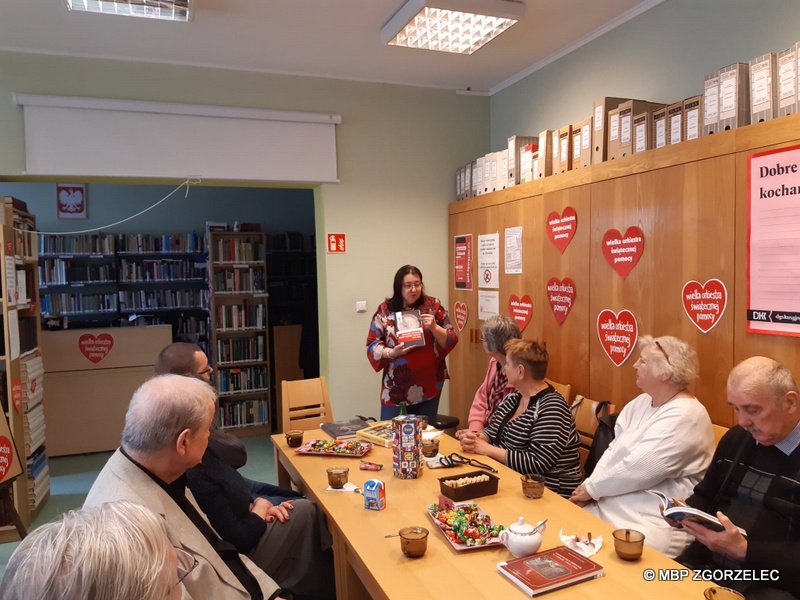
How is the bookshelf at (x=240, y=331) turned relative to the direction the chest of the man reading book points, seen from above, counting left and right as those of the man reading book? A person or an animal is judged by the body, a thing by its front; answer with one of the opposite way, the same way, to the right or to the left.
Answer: to the left

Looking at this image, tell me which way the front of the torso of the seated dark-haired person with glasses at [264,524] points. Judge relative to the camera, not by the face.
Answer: to the viewer's right

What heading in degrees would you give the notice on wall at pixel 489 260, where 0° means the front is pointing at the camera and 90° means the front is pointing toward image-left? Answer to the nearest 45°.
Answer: approximately 45°

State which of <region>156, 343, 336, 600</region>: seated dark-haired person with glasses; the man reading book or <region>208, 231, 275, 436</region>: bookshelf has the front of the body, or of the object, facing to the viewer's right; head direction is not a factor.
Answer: the seated dark-haired person with glasses

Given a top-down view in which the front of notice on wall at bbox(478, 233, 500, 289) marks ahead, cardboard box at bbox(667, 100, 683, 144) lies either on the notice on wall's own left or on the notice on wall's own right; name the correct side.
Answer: on the notice on wall's own left

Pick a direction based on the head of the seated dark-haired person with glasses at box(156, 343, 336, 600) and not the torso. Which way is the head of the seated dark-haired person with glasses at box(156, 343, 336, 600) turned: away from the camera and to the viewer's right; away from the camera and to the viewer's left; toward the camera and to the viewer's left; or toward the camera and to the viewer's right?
away from the camera and to the viewer's right

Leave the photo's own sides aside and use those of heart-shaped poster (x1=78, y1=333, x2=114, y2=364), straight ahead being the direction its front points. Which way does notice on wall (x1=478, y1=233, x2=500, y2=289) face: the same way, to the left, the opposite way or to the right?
to the right

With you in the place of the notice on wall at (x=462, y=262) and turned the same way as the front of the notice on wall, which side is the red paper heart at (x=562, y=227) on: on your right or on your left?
on your left

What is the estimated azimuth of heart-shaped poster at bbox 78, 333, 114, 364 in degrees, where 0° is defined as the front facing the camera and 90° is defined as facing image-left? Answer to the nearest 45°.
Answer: approximately 0°

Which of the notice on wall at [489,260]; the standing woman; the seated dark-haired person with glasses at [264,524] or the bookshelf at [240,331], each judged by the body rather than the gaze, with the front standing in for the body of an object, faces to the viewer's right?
the seated dark-haired person with glasses

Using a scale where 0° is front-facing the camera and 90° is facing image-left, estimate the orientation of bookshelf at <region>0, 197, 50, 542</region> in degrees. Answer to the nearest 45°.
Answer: approximately 315°

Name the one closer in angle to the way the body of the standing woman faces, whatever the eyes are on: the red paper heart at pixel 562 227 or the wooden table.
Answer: the wooden table

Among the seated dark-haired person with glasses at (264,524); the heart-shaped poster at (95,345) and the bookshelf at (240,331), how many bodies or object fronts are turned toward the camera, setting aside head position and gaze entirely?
2

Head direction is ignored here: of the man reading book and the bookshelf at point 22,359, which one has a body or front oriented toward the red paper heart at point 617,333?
the bookshelf

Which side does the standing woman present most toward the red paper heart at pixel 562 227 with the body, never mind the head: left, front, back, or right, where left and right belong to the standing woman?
left
